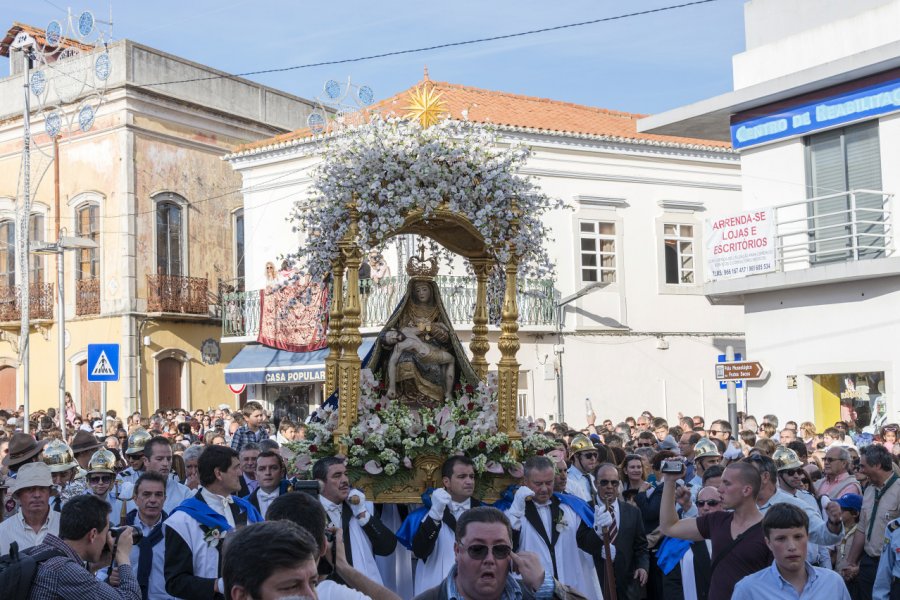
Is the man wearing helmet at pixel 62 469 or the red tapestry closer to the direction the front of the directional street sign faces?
the man wearing helmet

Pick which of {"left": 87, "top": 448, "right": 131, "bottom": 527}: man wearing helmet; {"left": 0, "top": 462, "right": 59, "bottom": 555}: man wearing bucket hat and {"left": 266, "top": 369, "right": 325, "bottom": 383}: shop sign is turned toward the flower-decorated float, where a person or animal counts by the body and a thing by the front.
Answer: the shop sign

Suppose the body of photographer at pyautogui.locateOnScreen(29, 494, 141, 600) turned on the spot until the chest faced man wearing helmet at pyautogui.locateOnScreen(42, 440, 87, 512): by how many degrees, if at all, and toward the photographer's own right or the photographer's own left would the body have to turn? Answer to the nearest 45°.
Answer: approximately 45° to the photographer's own left

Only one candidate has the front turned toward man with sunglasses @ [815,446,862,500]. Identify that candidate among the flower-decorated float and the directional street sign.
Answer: the directional street sign

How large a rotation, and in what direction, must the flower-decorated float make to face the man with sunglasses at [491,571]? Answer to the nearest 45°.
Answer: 0° — it already faces them

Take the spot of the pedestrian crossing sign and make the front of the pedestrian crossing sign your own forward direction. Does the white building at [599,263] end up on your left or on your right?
on your left

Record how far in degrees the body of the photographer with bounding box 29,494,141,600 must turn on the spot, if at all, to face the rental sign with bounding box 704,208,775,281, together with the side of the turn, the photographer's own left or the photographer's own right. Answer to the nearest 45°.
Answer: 0° — they already face it

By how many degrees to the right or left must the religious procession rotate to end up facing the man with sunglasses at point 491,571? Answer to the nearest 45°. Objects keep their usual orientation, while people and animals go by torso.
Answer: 0° — they already face them

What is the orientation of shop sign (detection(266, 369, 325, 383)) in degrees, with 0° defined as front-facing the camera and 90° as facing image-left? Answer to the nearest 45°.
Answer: approximately 0°

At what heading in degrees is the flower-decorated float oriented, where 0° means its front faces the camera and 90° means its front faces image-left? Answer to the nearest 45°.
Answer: approximately 0°

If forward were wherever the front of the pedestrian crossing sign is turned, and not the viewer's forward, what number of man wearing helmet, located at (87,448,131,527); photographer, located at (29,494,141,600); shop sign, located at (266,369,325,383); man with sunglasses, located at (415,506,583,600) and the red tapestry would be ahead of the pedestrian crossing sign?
3

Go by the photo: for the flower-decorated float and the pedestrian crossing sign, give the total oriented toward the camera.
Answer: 2

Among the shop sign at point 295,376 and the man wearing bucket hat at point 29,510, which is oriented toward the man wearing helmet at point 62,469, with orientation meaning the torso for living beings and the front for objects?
the shop sign
